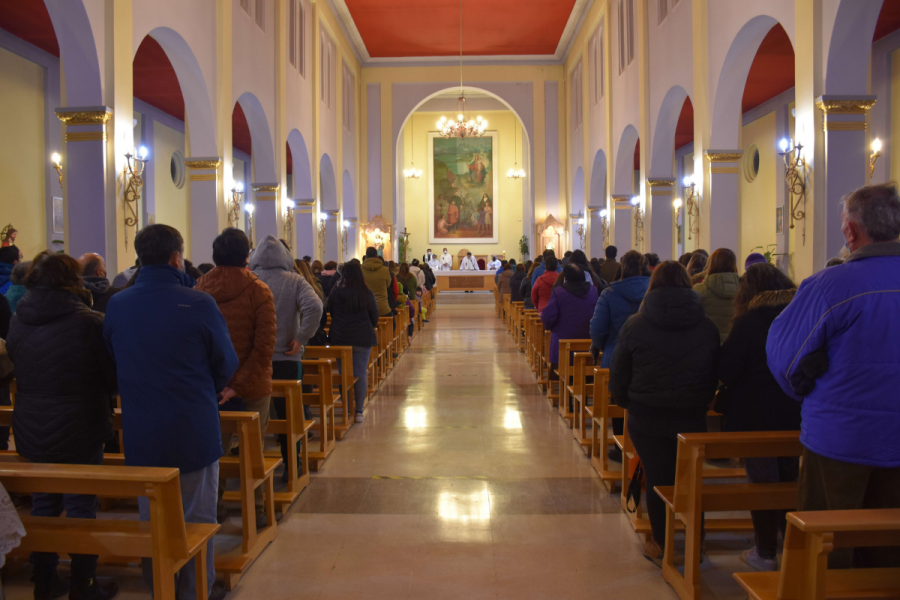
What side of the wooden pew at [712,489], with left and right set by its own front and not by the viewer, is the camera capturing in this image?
back

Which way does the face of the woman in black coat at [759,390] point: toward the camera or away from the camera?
away from the camera

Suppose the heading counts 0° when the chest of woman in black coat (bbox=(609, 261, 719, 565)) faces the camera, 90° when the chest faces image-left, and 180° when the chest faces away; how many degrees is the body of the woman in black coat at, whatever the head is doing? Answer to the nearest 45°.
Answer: approximately 180°

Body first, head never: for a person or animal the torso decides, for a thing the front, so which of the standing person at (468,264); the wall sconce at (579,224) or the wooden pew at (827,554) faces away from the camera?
the wooden pew

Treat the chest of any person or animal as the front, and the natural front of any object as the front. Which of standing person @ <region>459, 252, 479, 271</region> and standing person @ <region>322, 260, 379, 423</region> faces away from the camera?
standing person @ <region>322, 260, 379, 423</region>

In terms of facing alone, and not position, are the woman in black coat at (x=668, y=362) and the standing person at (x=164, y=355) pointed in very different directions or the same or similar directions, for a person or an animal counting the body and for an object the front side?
same or similar directions

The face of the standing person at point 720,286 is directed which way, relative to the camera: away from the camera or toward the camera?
away from the camera

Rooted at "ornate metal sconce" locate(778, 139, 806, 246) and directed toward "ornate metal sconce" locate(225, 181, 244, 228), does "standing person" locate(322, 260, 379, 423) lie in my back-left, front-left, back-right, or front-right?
front-left

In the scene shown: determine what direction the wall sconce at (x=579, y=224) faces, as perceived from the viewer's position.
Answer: facing to the left of the viewer

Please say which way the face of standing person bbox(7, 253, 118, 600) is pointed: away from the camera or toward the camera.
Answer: away from the camera

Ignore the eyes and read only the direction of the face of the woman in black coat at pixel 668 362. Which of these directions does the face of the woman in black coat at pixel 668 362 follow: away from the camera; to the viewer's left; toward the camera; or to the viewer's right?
away from the camera

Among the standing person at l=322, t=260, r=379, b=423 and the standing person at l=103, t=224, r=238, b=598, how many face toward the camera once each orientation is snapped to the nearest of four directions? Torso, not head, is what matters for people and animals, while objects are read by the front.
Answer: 0

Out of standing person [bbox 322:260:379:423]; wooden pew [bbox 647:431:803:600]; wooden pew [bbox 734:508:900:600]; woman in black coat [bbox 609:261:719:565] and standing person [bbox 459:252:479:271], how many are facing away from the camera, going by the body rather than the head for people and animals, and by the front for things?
4

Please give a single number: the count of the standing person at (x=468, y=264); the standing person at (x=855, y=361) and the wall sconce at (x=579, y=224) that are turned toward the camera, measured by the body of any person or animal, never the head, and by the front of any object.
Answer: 1

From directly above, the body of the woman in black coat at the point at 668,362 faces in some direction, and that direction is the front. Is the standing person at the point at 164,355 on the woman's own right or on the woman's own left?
on the woman's own left

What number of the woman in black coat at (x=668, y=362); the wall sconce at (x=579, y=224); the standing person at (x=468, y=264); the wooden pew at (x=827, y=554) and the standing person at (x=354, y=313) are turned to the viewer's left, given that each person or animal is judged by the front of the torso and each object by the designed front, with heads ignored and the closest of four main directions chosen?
1

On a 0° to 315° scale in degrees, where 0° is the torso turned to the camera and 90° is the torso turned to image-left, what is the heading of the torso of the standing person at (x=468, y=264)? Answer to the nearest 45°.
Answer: approximately 0°
